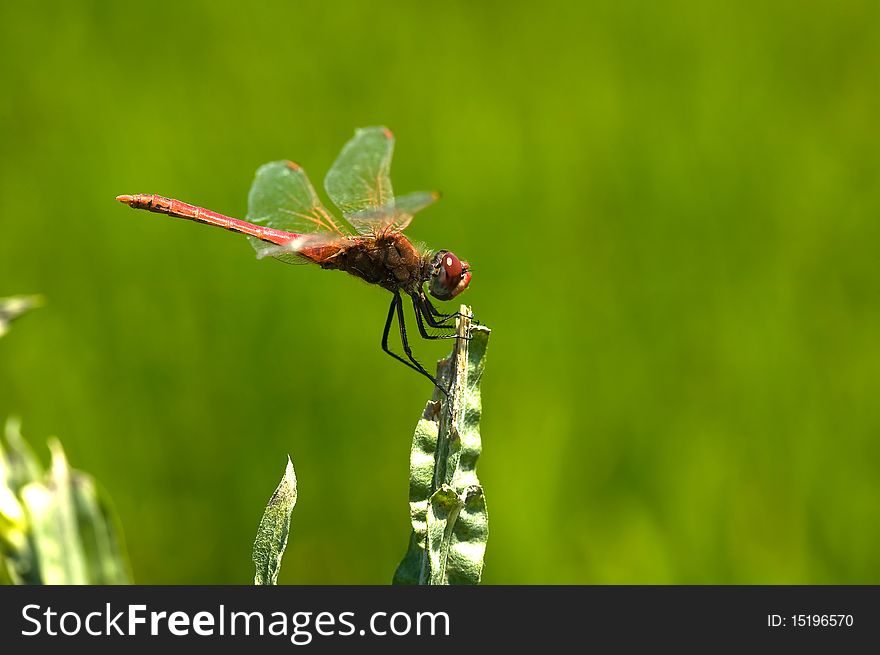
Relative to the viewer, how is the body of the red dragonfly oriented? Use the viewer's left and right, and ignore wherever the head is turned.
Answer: facing to the right of the viewer
